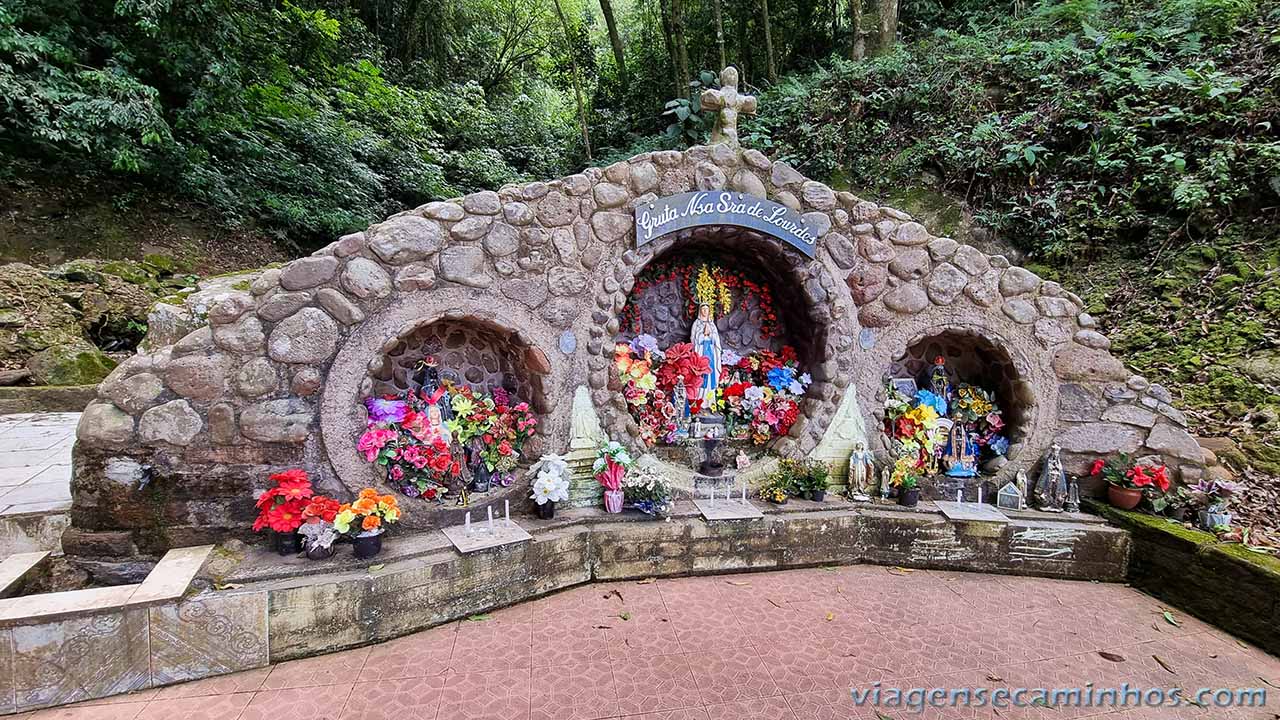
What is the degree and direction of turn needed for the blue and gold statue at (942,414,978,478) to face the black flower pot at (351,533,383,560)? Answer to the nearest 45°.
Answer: approximately 45° to its right

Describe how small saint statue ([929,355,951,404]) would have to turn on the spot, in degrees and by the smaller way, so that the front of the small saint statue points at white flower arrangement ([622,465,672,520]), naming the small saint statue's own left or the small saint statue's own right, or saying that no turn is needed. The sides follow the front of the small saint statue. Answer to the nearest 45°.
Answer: approximately 45° to the small saint statue's own right

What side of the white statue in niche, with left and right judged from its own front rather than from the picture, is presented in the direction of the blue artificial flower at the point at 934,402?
left

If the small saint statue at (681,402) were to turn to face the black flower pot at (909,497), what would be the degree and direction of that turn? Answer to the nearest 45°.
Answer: approximately 90° to its left

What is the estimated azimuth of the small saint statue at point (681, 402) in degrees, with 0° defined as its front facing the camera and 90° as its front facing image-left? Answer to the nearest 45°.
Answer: approximately 0°

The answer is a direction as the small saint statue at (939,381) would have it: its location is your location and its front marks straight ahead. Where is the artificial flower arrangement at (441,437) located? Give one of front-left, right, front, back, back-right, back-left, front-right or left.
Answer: front-right

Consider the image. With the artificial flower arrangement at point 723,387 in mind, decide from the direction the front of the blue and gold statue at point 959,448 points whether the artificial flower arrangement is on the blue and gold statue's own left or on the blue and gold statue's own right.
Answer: on the blue and gold statue's own right

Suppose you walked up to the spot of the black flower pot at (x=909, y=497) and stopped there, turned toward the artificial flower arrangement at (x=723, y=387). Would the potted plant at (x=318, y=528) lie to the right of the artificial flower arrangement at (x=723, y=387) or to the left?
left

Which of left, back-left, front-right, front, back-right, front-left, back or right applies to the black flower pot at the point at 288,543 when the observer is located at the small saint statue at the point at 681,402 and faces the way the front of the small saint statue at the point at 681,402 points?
front-right

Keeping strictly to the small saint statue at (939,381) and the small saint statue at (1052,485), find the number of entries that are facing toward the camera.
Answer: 2

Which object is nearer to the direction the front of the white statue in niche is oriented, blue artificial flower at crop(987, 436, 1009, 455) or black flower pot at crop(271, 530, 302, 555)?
the black flower pot

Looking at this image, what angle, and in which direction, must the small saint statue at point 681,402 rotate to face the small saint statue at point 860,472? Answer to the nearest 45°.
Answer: approximately 90° to its left
